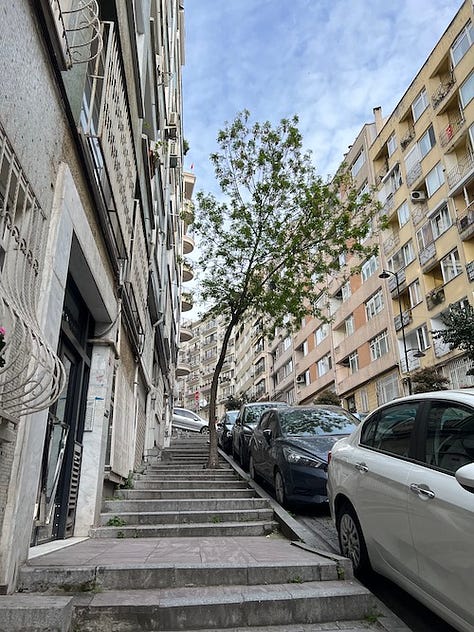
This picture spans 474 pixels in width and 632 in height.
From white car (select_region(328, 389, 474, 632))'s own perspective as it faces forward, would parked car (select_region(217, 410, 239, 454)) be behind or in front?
behind

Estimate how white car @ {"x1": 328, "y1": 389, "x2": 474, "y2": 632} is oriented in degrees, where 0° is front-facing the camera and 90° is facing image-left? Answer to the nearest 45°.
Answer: approximately 315°

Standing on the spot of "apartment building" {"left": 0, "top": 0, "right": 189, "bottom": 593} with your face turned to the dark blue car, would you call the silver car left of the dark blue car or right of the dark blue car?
left

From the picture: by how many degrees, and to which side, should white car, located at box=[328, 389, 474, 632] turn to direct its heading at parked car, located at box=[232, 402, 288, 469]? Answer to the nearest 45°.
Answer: approximately 180°

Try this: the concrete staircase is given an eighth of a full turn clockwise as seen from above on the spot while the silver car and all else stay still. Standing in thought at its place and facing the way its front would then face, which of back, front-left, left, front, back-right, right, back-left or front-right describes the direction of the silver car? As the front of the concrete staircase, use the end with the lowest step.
back-right

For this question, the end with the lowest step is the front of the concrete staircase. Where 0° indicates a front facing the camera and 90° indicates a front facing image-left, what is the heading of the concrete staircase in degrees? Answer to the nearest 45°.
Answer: approximately 0°

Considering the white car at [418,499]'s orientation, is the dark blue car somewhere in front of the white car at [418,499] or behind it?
behind

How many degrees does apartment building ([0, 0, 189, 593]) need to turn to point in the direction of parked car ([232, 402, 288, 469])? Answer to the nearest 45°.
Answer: approximately 45° to its left

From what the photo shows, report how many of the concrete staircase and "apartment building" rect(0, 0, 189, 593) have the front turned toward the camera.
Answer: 1

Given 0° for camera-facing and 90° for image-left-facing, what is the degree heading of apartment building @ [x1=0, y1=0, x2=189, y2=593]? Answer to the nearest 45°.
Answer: approximately 270°

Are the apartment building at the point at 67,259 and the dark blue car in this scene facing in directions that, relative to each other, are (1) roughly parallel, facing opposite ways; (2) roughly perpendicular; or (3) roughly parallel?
roughly perpendicular

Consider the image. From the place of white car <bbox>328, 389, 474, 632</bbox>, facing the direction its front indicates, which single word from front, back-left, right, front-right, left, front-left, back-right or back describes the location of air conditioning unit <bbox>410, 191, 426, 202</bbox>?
back-left

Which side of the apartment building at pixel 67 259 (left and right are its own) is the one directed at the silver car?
left
